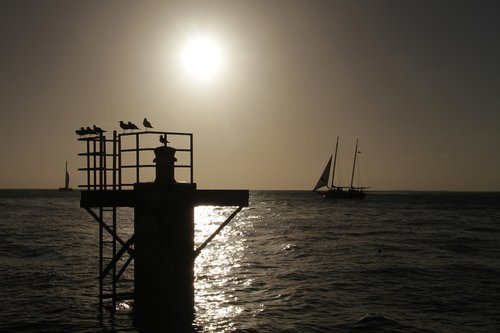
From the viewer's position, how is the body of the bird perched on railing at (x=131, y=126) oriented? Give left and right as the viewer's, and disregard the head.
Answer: facing to the left of the viewer

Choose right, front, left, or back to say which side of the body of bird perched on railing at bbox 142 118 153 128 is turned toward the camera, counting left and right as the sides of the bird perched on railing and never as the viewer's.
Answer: left

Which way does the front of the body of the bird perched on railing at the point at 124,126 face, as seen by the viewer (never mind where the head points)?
to the viewer's left

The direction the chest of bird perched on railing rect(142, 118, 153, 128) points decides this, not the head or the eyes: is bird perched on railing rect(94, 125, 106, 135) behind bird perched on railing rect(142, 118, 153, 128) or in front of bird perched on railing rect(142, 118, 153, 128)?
in front

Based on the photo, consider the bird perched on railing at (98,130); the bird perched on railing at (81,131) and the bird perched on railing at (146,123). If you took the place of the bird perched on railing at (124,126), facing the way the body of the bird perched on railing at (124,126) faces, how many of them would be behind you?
1

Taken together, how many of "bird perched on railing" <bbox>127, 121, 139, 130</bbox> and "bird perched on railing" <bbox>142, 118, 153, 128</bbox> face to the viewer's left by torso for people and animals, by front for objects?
2

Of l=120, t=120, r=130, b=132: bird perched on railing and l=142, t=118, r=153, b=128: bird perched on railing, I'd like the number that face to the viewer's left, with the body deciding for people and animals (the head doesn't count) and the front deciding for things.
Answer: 2

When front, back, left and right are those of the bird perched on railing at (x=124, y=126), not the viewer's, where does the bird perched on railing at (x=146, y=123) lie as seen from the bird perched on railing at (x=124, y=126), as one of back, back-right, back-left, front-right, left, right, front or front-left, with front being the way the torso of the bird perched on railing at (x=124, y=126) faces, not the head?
back
